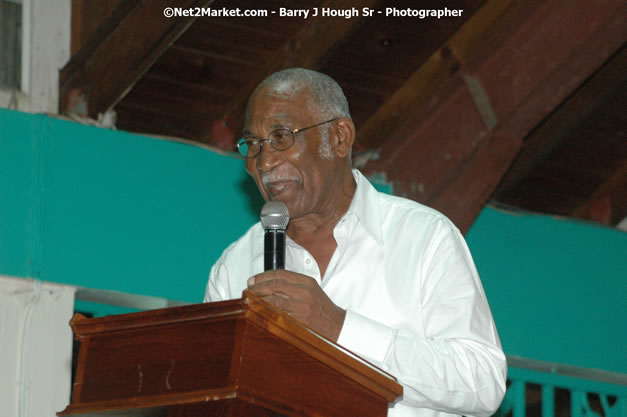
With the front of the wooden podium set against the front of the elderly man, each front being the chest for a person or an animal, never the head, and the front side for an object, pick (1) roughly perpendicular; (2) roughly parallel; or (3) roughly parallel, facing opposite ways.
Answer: roughly parallel

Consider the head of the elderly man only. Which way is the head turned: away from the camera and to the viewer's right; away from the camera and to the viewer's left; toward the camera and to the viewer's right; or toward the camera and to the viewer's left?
toward the camera and to the viewer's left

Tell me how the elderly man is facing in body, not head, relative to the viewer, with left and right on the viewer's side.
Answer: facing the viewer and to the left of the viewer

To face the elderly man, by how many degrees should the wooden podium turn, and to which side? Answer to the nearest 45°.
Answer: approximately 180°

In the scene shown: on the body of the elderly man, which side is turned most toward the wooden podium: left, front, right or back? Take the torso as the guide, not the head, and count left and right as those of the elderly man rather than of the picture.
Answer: front
